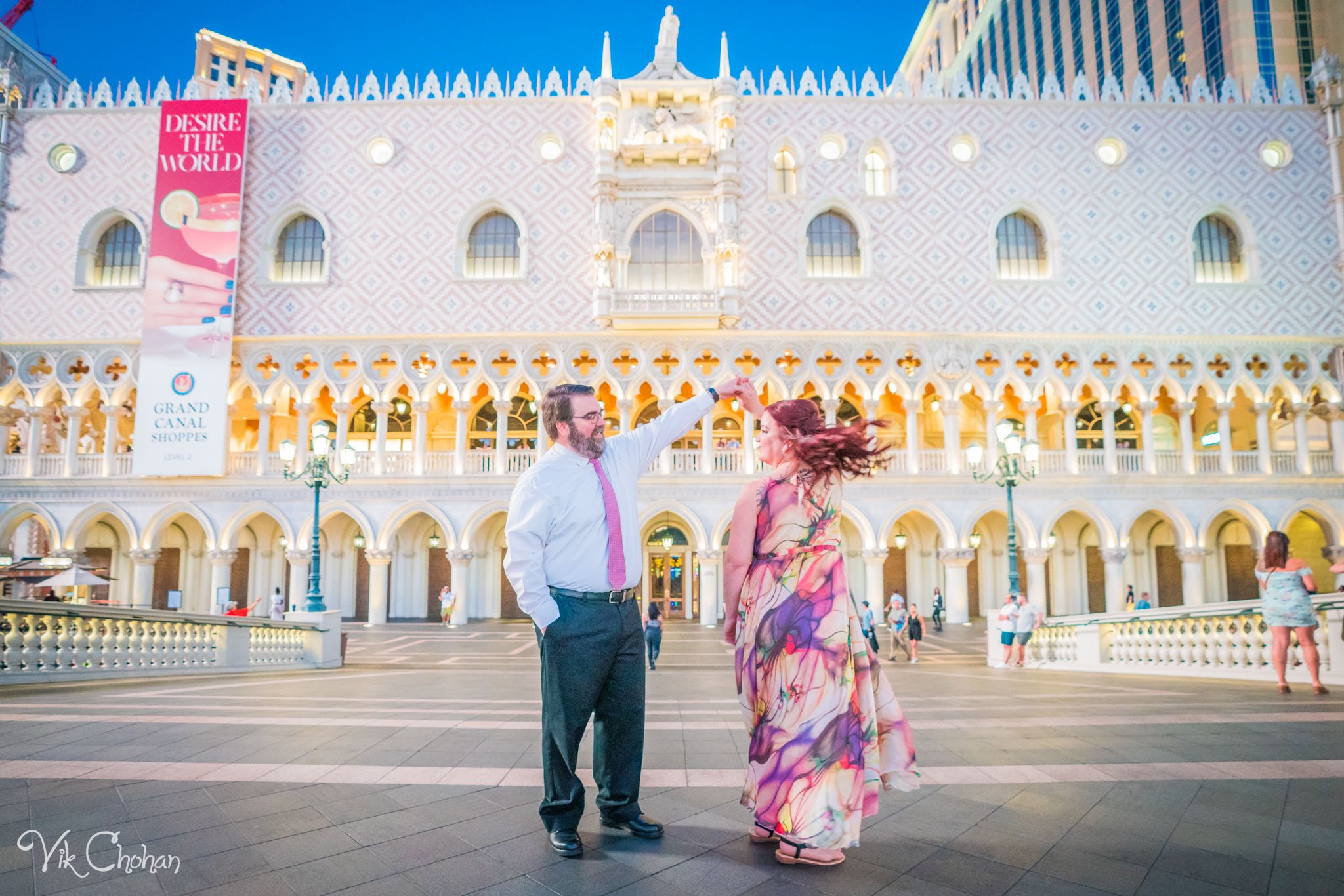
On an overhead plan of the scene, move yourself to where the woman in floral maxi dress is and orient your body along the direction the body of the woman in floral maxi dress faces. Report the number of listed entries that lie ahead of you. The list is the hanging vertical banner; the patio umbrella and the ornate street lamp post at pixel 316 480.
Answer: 3

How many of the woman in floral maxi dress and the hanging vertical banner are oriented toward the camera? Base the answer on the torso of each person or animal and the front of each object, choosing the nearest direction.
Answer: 1

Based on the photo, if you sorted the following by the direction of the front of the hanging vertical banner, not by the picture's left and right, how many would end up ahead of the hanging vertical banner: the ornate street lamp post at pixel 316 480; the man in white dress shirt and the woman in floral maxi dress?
3

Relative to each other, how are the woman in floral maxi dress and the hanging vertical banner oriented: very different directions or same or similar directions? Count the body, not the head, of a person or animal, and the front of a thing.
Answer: very different directions

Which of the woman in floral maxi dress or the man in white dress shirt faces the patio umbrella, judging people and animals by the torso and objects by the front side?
the woman in floral maxi dress

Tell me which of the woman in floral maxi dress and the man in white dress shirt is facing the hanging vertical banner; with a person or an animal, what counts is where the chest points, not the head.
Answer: the woman in floral maxi dress

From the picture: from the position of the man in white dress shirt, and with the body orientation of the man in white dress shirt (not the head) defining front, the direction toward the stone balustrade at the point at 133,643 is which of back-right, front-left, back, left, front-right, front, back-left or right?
back

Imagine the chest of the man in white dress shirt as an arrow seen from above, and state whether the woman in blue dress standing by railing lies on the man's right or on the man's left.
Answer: on the man's left

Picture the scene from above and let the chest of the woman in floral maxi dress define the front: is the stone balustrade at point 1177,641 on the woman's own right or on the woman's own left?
on the woman's own right

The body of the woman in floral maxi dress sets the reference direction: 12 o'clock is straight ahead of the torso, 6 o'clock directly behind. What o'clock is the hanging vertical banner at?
The hanging vertical banner is roughly at 12 o'clock from the woman in floral maxi dress.

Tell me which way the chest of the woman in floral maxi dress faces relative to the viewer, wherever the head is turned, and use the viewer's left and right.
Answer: facing away from the viewer and to the left of the viewer

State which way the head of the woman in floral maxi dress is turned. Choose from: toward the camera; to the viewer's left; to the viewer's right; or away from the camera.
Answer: to the viewer's left

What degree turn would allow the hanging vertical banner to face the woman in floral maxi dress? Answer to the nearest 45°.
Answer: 0° — it already faces them

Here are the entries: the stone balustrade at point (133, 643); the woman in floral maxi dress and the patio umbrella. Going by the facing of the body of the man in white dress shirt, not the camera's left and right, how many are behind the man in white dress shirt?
2
